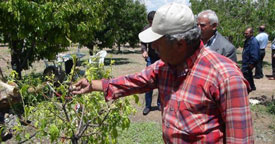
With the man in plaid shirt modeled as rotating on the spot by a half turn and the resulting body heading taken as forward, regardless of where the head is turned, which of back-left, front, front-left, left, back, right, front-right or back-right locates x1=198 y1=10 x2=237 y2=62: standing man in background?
front-left

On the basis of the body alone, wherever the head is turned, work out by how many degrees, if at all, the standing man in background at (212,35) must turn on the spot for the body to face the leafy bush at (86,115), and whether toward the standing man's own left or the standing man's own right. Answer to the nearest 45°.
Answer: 0° — they already face it

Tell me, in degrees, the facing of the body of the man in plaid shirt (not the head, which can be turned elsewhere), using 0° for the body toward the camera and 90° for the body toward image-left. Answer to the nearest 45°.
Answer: approximately 45°

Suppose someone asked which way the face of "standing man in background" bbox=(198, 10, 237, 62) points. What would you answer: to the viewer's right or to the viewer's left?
to the viewer's left

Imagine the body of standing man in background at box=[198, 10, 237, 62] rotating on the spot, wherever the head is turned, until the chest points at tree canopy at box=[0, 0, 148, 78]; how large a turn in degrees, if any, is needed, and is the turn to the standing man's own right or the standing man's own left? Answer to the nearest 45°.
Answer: approximately 90° to the standing man's own right

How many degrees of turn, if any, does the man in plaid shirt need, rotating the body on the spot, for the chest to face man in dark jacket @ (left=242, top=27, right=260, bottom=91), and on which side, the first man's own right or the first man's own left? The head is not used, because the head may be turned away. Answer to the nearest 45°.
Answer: approximately 135° to the first man's own right

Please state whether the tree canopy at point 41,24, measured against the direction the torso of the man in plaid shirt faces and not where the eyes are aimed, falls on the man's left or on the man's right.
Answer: on the man's right

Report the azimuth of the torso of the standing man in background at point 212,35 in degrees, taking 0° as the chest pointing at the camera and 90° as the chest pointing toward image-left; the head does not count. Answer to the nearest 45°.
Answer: approximately 45°
